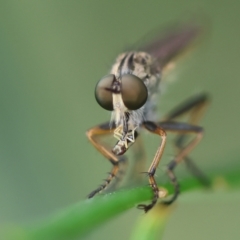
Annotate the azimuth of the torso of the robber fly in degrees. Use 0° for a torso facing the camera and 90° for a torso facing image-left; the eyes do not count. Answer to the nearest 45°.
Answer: approximately 45°
